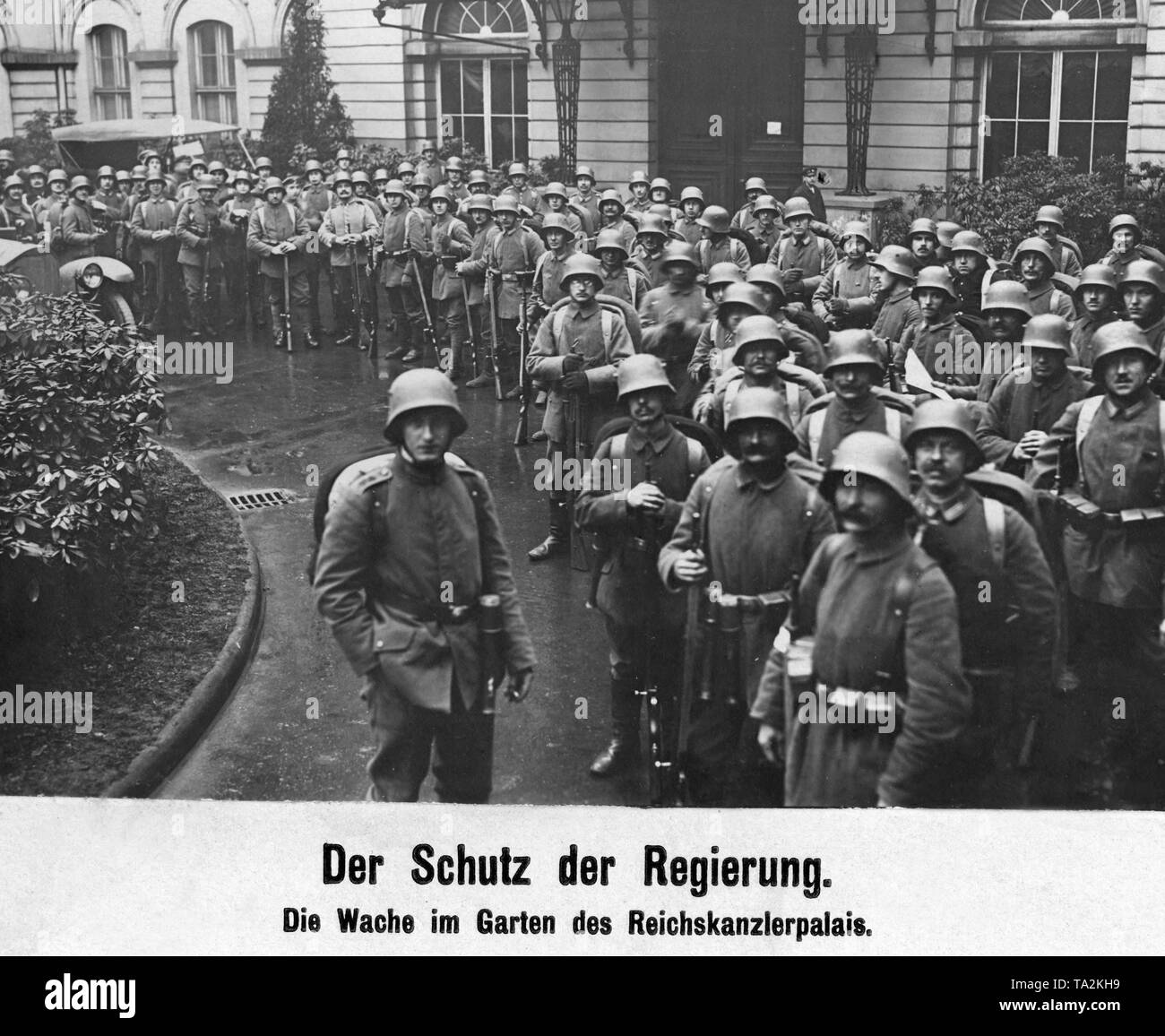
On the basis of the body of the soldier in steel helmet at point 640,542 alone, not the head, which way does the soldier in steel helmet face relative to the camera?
toward the camera

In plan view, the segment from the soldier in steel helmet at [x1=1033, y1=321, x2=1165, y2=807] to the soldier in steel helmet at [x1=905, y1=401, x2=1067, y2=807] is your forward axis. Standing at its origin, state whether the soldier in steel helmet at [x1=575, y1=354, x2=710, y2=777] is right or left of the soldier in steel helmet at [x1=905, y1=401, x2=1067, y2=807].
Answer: right

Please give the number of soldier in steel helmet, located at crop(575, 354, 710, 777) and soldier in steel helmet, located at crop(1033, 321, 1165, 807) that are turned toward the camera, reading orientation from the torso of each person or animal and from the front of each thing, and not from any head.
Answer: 2

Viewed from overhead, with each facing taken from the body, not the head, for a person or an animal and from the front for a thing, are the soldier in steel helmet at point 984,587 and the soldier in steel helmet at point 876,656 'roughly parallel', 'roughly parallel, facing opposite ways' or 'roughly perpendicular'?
roughly parallel

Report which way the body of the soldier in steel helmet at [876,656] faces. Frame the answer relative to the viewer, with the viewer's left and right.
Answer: facing the viewer and to the left of the viewer

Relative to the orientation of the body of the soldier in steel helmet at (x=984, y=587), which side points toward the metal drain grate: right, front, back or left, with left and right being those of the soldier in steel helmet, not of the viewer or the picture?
right

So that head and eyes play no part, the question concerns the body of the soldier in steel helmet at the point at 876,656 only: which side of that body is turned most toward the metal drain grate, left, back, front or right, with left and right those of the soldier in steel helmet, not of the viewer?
right

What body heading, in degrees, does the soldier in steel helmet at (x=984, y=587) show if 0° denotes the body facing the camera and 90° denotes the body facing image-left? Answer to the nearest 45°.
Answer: approximately 45°

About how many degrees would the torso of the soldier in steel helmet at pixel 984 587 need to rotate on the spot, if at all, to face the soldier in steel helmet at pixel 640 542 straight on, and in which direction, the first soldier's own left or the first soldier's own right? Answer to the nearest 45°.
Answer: approximately 90° to the first soldier's own right

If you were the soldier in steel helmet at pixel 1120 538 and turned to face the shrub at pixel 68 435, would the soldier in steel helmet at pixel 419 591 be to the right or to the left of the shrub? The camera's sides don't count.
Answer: left

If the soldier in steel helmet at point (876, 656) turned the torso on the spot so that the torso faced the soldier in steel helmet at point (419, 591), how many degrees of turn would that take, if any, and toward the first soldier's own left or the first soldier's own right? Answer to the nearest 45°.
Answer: approximately 45° to the first soldier's own right

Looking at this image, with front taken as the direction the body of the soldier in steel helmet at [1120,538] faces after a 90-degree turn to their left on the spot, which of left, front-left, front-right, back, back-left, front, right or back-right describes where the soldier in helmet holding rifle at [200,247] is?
back-left

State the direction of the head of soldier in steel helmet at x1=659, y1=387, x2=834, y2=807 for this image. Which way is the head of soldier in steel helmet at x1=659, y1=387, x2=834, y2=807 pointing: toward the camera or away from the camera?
toward the camera

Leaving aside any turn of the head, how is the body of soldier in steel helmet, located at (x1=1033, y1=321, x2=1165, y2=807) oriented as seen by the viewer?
toward the camera

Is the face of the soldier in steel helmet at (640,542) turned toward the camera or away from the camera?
toward the camera

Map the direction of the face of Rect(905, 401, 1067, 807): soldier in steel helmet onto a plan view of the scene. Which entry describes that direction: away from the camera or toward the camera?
toward the camera

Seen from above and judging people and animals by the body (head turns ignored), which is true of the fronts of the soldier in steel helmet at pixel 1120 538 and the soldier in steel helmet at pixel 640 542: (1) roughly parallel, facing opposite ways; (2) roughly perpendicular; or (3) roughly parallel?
roughly parallel
